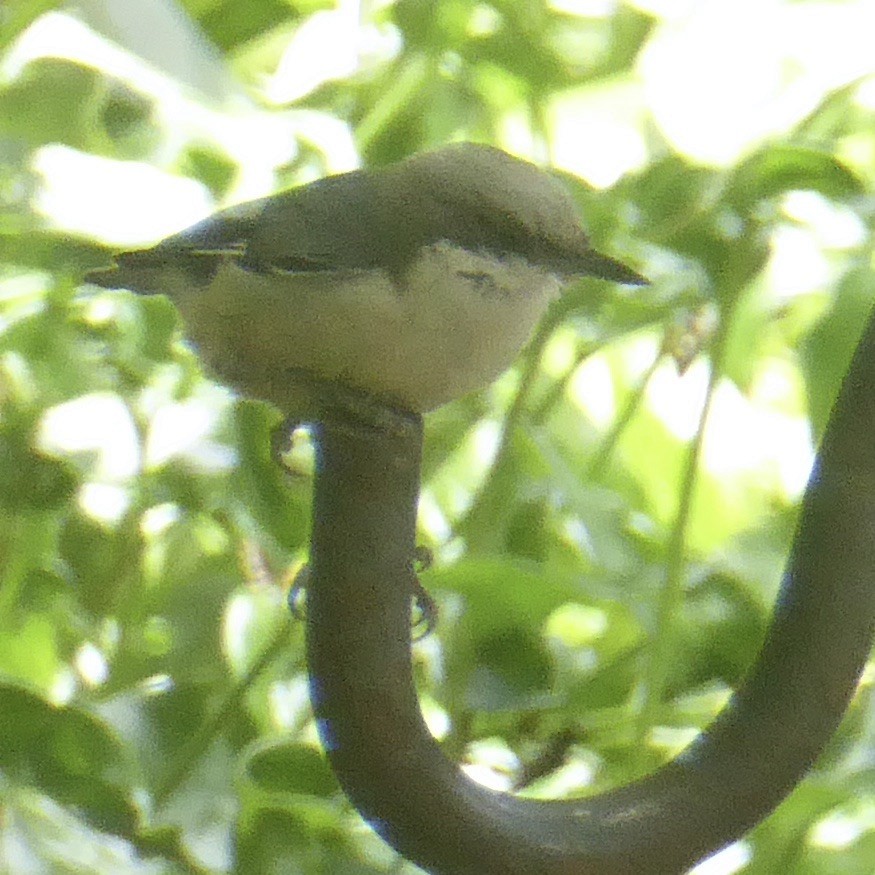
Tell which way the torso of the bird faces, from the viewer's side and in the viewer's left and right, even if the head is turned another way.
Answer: facing to the right of the viewer
